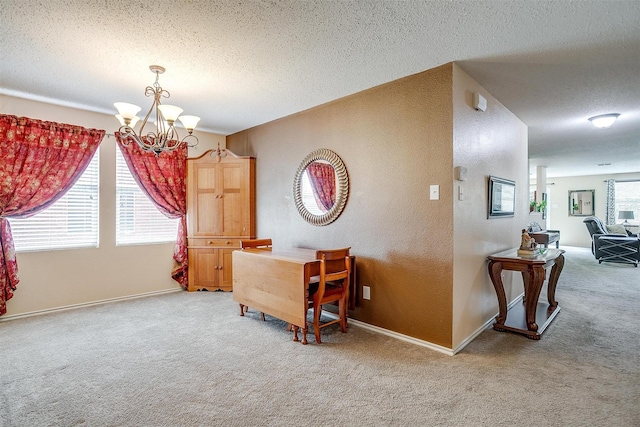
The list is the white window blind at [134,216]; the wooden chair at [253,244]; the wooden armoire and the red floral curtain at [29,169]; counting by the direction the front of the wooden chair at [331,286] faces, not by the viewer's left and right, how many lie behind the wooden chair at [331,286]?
0

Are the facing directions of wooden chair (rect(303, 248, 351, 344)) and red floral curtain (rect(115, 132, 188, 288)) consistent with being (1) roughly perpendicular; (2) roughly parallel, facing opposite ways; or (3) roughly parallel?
roughly parallel, facing opposite ways

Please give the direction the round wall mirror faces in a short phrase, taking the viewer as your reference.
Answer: facing the viewer and to the left of the viewer

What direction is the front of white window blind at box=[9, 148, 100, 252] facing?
toward the camera

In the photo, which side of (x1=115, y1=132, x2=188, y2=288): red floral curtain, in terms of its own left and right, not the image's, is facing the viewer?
front

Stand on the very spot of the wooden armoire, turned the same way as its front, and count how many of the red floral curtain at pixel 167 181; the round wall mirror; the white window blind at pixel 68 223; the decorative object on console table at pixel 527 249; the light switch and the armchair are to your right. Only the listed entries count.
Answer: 2

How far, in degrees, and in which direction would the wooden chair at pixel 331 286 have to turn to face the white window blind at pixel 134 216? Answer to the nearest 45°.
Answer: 0° — it already faces it

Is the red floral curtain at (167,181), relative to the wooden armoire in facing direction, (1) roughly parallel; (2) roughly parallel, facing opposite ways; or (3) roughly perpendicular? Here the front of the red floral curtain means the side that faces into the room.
roughly parallel

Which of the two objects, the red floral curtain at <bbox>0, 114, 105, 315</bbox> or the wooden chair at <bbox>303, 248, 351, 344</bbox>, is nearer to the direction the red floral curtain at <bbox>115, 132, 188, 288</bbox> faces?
the wooden chair

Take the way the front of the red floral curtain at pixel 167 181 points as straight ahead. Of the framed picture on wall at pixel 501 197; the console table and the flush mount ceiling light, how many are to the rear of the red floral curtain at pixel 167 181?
0

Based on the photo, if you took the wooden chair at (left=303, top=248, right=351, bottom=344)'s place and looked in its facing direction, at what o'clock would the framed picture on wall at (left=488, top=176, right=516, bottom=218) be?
The framed picture on wall is roughly at 4 o'clock from the wooden chair.

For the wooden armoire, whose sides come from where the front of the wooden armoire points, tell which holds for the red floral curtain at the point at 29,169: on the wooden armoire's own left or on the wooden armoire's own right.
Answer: on the wooden armoire's own right

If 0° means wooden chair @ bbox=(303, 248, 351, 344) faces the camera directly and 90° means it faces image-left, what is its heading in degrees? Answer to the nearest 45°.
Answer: approximately 135°

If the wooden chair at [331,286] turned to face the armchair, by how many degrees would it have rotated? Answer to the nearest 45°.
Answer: approximately 90° to its right

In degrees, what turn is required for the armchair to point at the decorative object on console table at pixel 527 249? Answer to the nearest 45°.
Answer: approximately 90° to its right

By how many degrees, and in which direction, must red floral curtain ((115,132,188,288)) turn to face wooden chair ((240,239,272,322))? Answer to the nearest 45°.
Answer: approximately 45° to its left

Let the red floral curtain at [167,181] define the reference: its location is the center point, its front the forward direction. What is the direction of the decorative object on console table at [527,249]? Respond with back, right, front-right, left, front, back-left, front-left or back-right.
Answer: front-left
